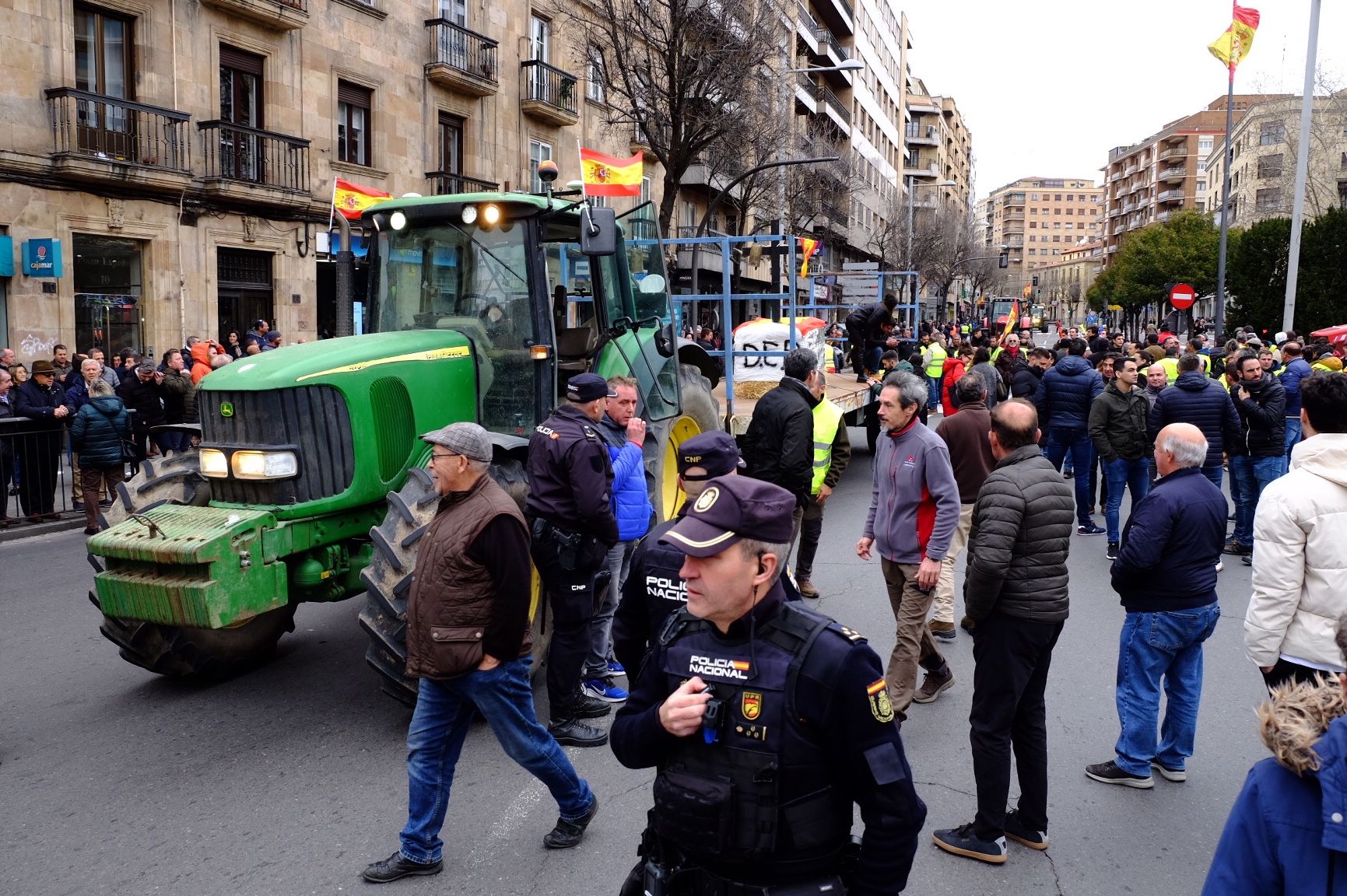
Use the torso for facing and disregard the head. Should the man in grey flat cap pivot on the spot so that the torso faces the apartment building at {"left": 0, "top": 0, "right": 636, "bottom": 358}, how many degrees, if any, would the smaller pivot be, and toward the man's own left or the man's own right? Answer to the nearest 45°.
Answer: approximately 90° to the man's own right

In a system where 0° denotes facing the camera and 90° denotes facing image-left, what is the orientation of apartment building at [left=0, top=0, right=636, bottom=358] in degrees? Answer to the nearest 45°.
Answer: approximately 315°

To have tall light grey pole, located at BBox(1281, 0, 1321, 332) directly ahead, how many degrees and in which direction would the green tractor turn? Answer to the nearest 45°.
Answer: approximately 180°

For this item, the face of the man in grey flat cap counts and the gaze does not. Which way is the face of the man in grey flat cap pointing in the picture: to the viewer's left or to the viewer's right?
to the viewer's left

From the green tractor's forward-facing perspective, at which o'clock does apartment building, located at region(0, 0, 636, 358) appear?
The apartment building is roughly at 4 o'clock from the green tractor.

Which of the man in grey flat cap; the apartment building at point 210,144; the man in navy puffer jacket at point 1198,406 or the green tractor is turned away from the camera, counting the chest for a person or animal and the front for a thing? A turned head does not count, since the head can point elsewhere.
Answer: the man in navy puffer jacket

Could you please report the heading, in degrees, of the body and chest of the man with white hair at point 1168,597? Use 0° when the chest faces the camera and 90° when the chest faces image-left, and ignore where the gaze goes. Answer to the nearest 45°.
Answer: approximately 135°

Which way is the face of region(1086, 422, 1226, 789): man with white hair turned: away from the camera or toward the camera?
away from the camera

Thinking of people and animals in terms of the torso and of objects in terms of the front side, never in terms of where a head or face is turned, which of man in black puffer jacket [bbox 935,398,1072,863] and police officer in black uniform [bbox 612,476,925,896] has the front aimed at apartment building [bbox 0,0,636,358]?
the man in black puffer jacket

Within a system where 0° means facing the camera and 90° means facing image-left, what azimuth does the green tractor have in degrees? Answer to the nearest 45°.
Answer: approximately 45°

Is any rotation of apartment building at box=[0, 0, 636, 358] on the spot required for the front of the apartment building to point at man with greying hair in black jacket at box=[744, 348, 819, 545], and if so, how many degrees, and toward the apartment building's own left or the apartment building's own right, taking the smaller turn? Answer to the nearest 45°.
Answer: approximately 45° to the apartment building's own right

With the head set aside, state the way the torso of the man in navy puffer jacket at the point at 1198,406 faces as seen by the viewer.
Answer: away from the camera

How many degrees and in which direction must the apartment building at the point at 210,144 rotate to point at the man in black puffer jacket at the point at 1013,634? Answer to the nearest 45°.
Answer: approximately 45° to its right
